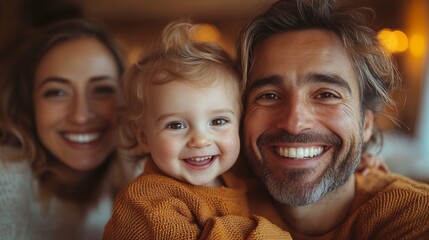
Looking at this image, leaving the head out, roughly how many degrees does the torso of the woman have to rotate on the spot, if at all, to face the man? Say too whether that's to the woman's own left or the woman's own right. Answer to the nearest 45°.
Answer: approximately 45° to the woman's own left

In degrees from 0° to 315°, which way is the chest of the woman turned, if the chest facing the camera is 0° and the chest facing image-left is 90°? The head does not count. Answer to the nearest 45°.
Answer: approximately 0°

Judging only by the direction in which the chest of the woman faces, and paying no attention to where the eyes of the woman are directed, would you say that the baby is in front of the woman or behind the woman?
in front
